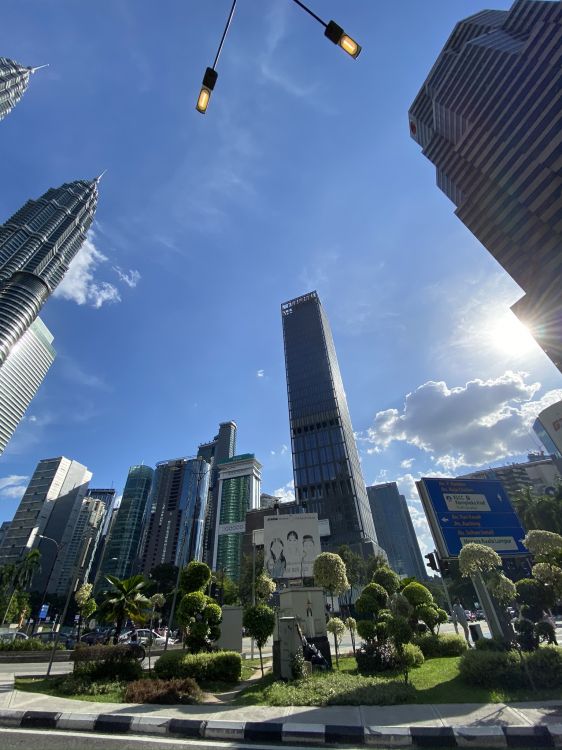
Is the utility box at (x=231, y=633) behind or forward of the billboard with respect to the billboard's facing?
forward

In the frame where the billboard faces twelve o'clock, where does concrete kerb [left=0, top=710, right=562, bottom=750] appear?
The concrete kerb is roughly at 12 o'clock from the billboard.

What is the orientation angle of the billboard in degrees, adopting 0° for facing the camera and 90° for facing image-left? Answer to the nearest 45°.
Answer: approximately 0°

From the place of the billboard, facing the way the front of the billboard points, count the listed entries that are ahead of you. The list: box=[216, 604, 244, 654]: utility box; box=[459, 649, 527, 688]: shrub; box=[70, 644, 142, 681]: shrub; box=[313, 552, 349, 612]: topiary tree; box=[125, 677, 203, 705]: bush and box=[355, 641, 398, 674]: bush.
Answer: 6

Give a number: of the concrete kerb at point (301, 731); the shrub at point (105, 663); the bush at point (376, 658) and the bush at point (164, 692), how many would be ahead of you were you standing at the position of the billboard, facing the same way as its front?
4

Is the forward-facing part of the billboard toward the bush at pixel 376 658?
yes

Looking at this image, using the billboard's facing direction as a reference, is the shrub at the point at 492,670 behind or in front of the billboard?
in front

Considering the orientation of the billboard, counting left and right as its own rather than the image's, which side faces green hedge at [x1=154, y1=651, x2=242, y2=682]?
front

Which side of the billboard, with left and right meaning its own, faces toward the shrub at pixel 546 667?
front

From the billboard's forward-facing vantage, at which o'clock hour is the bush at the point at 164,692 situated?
The bush is roughly at 12 o'clock from the billboard.

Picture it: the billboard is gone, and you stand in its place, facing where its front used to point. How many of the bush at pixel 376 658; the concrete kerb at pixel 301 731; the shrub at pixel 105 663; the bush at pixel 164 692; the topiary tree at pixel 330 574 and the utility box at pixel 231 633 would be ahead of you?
6

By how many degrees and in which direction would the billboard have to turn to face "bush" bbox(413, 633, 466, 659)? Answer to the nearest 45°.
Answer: approximately 90° to its left
